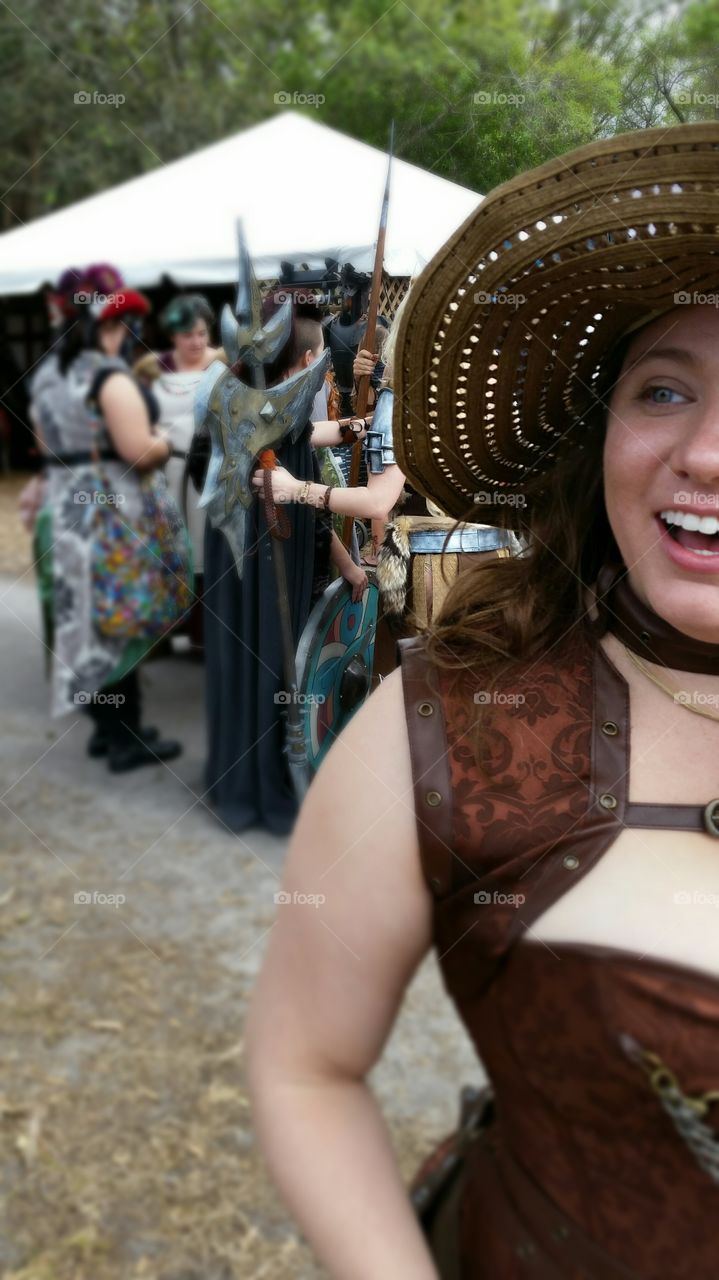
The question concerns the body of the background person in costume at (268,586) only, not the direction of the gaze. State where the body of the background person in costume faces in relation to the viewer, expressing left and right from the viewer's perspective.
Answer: facing away from the viewer and to the right of the viewer

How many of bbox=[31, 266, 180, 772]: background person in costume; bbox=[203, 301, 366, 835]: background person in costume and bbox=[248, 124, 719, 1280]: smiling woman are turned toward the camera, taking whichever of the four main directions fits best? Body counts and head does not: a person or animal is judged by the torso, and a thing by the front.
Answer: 1

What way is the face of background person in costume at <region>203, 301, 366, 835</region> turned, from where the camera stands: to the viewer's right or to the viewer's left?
to the viewer's right

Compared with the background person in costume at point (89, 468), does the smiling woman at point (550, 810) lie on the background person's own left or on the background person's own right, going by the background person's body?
on the background person's own right

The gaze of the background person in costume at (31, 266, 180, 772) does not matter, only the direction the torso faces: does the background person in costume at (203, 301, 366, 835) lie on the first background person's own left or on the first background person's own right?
on the first background person's own right

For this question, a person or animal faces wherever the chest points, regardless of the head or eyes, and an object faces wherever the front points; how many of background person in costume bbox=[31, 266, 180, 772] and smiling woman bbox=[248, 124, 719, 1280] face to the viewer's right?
1

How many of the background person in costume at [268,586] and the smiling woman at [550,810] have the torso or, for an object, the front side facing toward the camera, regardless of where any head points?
1

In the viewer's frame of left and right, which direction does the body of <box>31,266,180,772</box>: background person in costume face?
facing to the right of the viewer
